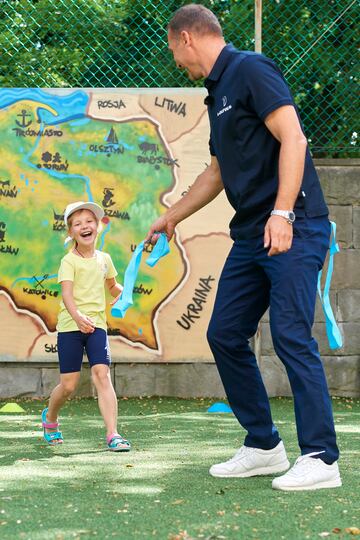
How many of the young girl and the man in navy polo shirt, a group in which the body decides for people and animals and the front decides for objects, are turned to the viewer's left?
1

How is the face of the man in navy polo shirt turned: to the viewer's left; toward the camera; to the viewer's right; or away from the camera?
to the viewer's left

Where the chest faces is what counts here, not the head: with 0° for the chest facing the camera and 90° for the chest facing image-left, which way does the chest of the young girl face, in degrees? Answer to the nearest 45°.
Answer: approximately 315°

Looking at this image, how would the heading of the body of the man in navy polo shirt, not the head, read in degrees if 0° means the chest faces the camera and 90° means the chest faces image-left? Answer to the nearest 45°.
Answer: approximately 90°

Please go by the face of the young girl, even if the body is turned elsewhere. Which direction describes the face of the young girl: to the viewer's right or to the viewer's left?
to the viewer's right

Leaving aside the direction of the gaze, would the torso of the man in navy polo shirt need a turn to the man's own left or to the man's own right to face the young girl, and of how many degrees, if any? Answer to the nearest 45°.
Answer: approximately 45° to the man's own right
